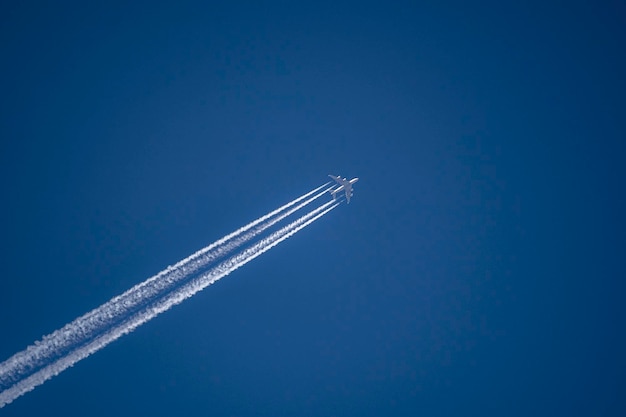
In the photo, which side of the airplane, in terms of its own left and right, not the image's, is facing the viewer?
right

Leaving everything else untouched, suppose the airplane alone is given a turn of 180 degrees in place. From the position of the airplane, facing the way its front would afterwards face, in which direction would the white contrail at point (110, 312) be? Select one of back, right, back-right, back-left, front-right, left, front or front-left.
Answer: front-left

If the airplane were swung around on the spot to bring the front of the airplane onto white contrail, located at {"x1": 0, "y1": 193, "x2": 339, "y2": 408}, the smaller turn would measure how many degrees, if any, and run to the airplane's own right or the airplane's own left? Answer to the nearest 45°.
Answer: approximately 135° to the airplane's own right
